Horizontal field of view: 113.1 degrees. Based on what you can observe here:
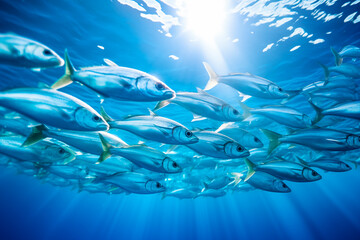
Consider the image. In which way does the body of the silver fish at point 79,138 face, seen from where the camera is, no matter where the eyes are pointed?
to the viewer's right

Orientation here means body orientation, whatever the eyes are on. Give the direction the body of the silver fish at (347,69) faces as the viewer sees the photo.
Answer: to the viewer's right

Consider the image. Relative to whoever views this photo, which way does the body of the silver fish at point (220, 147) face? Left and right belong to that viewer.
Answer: facing to the right of the viewer

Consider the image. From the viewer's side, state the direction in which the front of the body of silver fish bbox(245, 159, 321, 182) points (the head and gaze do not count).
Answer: to the viewer's right

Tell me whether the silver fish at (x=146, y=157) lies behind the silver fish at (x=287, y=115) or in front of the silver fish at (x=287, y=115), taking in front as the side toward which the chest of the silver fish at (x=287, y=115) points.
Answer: behind

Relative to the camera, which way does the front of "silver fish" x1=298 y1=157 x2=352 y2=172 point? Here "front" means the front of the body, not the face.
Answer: to the viewer's right

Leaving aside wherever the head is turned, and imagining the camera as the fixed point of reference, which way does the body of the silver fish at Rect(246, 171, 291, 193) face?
to the viewer's right

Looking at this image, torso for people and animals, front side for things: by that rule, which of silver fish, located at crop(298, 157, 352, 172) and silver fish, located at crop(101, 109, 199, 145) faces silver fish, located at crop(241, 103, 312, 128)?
silver fish, located at crop(101, 109, 199, 145)

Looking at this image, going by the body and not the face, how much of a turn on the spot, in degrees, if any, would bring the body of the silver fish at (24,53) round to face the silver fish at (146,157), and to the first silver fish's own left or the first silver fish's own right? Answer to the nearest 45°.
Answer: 0° — it already faces it

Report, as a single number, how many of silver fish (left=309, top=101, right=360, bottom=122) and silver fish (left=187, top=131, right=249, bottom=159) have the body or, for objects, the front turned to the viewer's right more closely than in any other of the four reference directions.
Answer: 2

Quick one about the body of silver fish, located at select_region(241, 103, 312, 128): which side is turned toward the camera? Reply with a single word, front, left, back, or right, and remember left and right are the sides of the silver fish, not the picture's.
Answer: right

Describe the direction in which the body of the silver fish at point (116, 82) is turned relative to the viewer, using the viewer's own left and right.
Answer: facing to the right of the viewer
